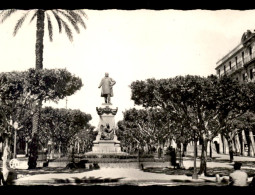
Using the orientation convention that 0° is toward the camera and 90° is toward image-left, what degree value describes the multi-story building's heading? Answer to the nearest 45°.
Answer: approximately 45°

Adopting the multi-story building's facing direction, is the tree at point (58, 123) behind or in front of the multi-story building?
in front

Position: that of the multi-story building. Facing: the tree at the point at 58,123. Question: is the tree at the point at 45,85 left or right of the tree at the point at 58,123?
left

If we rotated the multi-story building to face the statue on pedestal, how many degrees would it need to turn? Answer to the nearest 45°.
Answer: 0° — it already faces it
